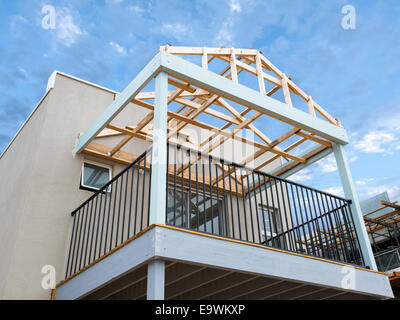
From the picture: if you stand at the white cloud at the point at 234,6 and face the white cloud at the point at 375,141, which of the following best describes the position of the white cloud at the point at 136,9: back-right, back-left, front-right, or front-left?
back-left

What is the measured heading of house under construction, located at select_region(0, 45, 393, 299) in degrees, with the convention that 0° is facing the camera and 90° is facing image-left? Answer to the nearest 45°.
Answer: approximately 315°

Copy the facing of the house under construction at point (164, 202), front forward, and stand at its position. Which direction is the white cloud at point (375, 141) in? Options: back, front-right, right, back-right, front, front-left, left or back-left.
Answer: left
